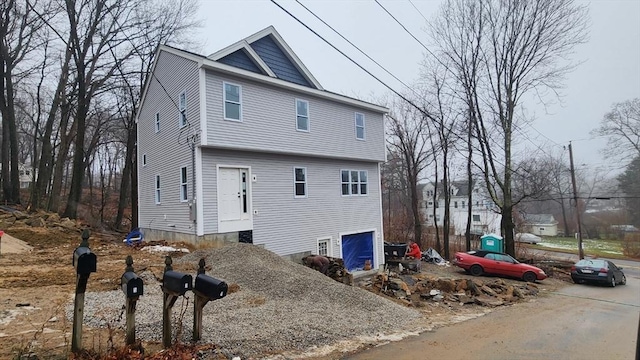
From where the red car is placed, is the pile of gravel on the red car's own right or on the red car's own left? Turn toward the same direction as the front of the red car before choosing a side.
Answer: on the red car's own right

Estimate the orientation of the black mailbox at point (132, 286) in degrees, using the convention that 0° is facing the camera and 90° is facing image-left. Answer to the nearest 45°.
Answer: approximately 315°

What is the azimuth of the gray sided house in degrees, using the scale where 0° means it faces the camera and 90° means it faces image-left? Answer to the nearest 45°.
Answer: approximately 315°

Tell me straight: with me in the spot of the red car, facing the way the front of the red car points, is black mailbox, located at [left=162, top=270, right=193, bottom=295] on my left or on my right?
on my right

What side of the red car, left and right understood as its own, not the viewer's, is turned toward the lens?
right

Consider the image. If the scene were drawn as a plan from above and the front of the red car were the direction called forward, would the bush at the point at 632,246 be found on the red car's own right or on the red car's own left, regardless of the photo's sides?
on the red car's own left

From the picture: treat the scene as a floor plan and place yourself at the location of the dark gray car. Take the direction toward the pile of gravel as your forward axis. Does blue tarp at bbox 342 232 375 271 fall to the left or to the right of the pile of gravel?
right
